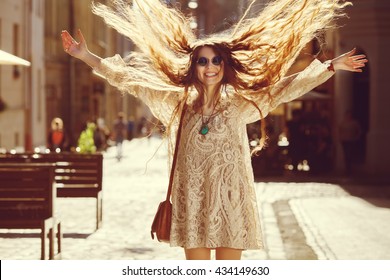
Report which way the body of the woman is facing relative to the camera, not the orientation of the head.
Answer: toward the camera

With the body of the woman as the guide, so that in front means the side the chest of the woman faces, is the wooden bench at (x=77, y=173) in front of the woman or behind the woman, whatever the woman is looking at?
behind

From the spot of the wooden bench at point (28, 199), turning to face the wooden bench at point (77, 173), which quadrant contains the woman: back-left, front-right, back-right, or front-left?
back-right

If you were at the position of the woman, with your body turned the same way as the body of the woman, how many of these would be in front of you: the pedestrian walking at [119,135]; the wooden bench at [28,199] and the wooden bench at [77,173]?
0

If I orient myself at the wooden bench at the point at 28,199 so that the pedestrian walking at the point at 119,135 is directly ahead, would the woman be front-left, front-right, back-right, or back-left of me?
back-right

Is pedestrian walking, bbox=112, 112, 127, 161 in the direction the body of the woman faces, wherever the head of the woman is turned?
no

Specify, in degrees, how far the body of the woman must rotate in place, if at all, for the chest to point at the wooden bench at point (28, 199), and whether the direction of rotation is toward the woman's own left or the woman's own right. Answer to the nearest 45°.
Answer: approximately 135° to the woman's own right
